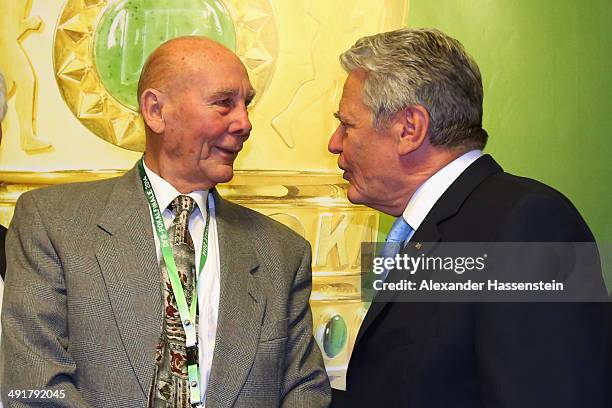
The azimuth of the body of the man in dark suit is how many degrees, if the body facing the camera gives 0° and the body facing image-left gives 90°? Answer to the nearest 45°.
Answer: approximately 90°

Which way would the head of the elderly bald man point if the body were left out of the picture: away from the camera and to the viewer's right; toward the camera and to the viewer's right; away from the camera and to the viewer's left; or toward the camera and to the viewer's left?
toward the camera and to the viewer's right

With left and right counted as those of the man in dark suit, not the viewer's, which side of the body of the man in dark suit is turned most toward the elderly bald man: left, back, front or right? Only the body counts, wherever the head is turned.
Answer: front

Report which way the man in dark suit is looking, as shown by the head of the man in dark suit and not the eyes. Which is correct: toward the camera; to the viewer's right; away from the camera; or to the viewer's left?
to the viewer's left
